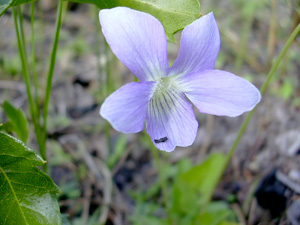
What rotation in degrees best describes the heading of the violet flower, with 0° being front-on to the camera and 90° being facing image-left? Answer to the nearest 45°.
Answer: approximately 0°

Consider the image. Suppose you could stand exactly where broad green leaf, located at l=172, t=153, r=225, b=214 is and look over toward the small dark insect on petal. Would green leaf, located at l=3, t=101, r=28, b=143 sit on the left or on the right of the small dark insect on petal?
right
